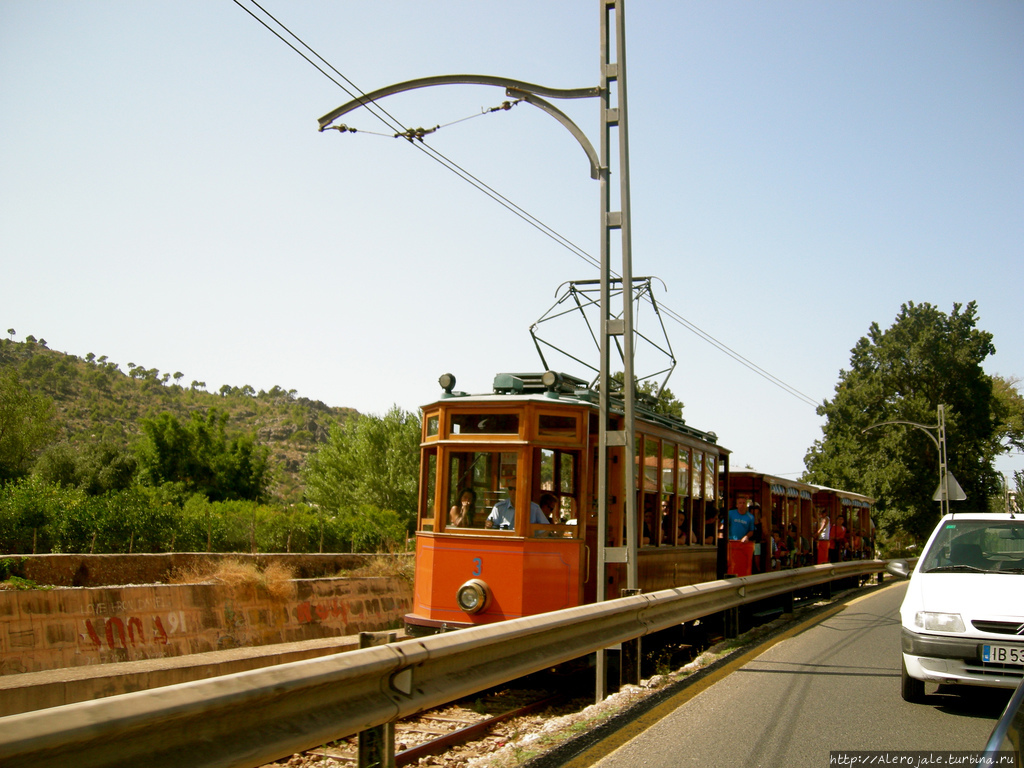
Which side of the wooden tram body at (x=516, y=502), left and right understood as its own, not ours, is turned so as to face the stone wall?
right

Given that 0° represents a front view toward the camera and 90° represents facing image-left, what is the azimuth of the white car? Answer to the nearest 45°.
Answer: approximately 0°

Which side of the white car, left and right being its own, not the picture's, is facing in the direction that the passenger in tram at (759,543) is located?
back

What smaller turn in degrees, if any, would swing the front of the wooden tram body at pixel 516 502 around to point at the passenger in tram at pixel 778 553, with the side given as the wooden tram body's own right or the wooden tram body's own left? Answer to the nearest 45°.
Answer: approximately 180°

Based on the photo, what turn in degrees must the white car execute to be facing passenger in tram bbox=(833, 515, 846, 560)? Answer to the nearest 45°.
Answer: approximately 180°

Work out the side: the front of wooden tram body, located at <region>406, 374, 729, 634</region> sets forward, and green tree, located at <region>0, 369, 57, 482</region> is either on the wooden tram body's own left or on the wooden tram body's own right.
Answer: on the wooden tram body's own right

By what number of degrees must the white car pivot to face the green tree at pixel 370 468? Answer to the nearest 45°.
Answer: approximately 135° to its right

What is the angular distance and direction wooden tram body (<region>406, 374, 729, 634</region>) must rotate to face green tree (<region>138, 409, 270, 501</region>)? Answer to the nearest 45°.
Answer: approximately 90° to its right
